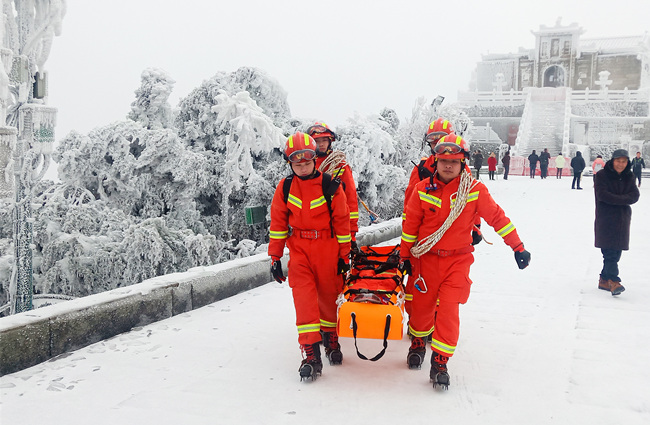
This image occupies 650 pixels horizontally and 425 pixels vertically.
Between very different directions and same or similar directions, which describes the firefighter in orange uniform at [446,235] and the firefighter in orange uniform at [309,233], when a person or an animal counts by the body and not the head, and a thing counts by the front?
same or similar directions

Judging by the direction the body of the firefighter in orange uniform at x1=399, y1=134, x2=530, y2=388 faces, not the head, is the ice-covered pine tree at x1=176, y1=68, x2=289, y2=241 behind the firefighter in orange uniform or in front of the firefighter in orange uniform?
behind

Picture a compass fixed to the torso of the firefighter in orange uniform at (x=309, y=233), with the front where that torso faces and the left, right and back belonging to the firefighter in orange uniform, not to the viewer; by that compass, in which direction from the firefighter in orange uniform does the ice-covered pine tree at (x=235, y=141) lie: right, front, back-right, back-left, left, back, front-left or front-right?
back

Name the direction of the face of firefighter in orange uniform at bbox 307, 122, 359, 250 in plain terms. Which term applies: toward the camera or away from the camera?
toward the camera

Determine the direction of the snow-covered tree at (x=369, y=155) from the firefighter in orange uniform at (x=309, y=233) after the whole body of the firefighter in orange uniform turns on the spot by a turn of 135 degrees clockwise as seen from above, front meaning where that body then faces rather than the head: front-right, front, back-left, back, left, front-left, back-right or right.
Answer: front-right

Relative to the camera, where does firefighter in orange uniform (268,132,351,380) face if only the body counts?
toward the camera

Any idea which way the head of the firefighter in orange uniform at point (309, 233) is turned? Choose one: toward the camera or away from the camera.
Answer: toward the camera

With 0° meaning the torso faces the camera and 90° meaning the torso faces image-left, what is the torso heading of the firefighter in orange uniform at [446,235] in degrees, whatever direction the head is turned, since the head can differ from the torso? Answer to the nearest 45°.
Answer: approximately 0°
